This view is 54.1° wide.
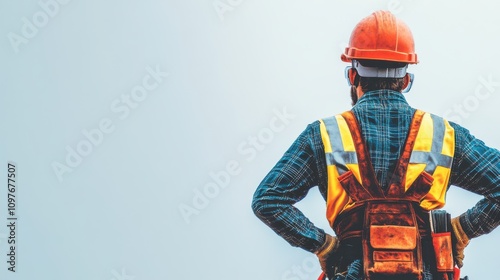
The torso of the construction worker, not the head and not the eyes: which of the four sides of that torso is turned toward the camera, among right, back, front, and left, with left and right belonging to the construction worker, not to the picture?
back

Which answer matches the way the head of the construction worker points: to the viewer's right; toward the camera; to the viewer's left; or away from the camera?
away from the camera
